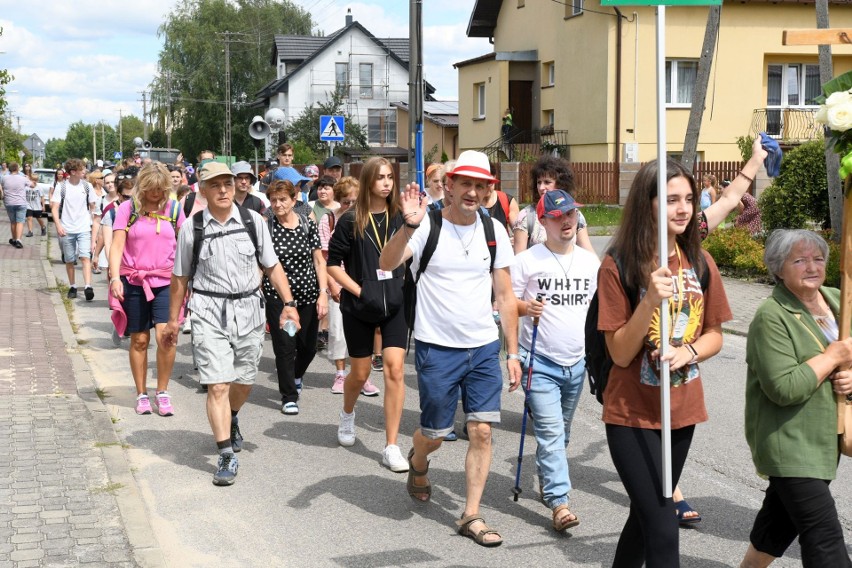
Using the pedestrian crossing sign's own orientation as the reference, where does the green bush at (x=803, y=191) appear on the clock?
The green bush is roughly at 10 o'clock from the pedestrian crossing sign.

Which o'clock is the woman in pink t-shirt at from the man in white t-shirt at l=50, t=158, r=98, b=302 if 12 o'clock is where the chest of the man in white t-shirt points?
The woman in pink t-shirt is roughly at 12 o'clock from the man in white t-shirt.

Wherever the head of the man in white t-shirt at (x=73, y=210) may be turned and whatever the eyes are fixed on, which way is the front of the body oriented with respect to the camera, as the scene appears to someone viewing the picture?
toward the camera

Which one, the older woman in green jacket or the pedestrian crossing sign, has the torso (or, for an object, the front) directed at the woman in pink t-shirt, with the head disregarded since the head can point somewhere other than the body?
the pedestrian crossing sign

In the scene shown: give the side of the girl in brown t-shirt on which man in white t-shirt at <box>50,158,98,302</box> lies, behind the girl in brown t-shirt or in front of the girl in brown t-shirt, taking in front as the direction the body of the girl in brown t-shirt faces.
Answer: behind

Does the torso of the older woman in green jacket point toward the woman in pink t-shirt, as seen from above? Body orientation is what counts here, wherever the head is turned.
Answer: no

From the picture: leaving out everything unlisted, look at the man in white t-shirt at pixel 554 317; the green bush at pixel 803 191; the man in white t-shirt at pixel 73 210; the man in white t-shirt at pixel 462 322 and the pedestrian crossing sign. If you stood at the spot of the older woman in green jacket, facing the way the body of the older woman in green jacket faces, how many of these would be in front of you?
0

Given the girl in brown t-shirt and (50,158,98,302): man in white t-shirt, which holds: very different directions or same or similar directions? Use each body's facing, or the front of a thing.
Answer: same or similar directions

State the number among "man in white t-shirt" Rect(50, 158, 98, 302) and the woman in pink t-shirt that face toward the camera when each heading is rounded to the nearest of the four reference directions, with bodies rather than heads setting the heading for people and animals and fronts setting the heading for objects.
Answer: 2

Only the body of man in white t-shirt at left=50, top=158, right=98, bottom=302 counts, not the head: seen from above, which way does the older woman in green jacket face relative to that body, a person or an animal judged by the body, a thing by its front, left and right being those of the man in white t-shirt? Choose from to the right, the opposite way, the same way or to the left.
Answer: the same way

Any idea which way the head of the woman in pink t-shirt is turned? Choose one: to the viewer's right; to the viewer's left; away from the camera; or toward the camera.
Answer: toward the camera

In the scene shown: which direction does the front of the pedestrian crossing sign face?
toward the camera

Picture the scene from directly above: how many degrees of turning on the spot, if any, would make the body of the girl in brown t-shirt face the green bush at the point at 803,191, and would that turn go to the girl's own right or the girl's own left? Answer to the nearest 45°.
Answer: approximately 135° to the girl's own left

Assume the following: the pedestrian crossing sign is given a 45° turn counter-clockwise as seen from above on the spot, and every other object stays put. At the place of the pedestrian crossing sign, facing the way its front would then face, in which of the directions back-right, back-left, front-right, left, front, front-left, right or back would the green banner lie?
front-right

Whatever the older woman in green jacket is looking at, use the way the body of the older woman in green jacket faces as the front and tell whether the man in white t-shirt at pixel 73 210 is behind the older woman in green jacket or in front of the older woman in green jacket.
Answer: behind

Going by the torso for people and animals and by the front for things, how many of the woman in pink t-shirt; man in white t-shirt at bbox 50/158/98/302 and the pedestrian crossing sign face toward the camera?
3

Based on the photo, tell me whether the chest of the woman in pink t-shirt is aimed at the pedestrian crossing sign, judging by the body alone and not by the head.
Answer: no

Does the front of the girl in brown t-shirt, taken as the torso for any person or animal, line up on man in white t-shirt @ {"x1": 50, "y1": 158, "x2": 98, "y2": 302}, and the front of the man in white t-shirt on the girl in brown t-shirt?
no

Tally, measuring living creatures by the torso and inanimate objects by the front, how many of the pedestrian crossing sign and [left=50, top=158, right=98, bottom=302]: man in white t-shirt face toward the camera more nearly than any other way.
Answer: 2

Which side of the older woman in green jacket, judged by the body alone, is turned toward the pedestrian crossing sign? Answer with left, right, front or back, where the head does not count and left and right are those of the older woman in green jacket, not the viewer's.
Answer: back
